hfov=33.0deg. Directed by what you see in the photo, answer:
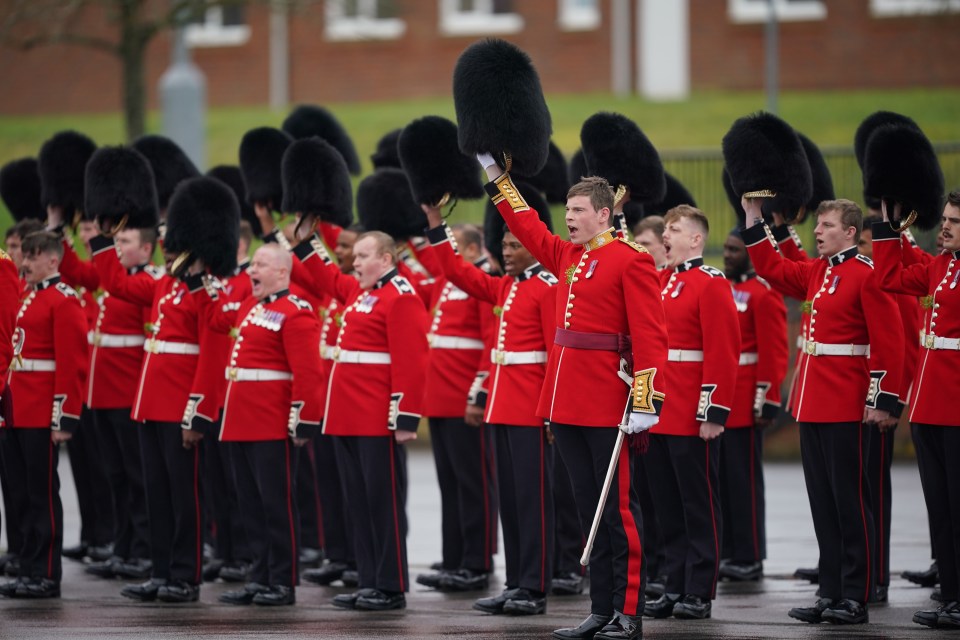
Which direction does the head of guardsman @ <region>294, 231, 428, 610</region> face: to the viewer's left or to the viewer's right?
to the viewer's left

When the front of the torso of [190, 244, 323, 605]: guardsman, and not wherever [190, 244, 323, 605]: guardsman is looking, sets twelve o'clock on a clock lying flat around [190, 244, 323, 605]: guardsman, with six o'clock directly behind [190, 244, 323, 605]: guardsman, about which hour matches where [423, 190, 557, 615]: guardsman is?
[423, 190, 557, 615]: guardsman is roughly at 8 o'clock from [190, 244, 323, 605]: guardsman.

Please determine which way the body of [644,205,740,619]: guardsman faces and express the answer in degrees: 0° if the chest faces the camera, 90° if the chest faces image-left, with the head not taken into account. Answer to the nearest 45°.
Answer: approximately 45°

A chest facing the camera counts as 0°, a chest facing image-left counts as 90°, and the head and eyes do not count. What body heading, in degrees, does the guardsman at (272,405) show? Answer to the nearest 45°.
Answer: approximately 45°

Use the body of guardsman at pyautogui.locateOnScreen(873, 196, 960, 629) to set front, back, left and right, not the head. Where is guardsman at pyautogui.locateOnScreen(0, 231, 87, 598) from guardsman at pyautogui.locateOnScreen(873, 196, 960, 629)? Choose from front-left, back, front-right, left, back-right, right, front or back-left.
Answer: front-right

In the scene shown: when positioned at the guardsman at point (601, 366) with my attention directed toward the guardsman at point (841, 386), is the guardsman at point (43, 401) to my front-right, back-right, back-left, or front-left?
back-left

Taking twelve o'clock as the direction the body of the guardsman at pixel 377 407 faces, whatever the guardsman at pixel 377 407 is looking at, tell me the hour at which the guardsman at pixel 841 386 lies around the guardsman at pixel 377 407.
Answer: the guardsman at pixel 841 386 is roughly at 8 o'clock from the guardsman at pixel 377 407.

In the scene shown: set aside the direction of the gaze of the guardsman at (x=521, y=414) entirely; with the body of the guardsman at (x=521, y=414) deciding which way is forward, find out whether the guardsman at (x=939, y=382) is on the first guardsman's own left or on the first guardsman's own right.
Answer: on the first guardsman's own left

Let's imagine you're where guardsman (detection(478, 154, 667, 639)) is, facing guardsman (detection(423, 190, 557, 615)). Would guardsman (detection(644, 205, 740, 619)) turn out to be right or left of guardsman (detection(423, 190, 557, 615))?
right
